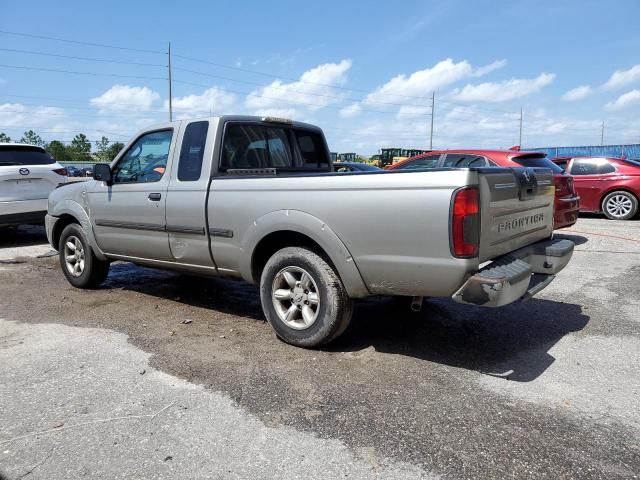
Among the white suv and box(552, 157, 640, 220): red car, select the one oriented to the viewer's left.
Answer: the red car

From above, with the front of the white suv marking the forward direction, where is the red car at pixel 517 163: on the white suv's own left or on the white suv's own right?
on the white suv's own right

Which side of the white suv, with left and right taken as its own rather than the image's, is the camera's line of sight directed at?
back

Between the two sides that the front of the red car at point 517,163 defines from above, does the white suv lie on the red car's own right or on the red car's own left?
on the red car's own left

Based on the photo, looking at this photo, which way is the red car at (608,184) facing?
to the viewer's left

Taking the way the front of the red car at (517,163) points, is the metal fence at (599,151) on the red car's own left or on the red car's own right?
on the red car's own right

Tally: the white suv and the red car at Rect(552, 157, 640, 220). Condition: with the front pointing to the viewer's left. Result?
1

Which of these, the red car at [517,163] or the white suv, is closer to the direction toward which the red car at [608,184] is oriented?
the white suv

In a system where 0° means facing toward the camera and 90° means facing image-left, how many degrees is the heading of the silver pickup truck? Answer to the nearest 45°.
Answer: approximately 135°

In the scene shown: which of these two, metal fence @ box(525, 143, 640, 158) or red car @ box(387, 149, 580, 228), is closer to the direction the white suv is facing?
the metal fence

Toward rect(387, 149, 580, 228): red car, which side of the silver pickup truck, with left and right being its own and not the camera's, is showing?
right
